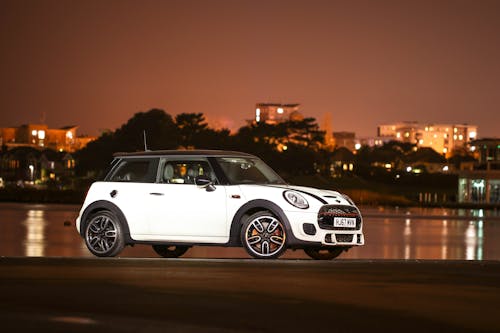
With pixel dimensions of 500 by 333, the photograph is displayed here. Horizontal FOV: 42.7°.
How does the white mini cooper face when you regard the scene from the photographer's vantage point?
facing the viewer and to the right of the viewer
